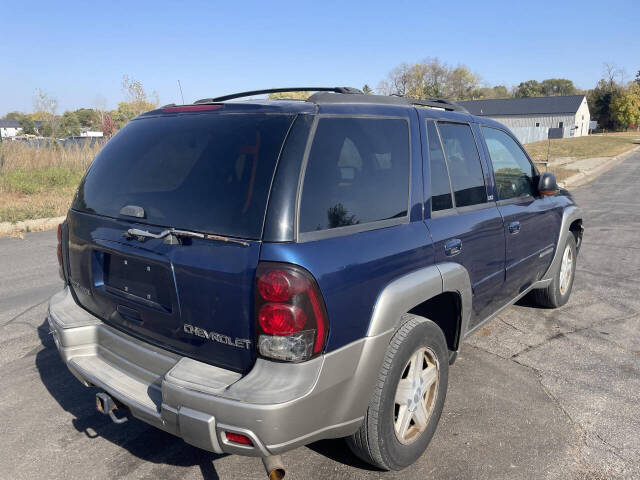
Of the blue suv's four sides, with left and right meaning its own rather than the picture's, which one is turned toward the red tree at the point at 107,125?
left

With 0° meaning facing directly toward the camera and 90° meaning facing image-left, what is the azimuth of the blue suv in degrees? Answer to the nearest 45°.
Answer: approximately 225°
